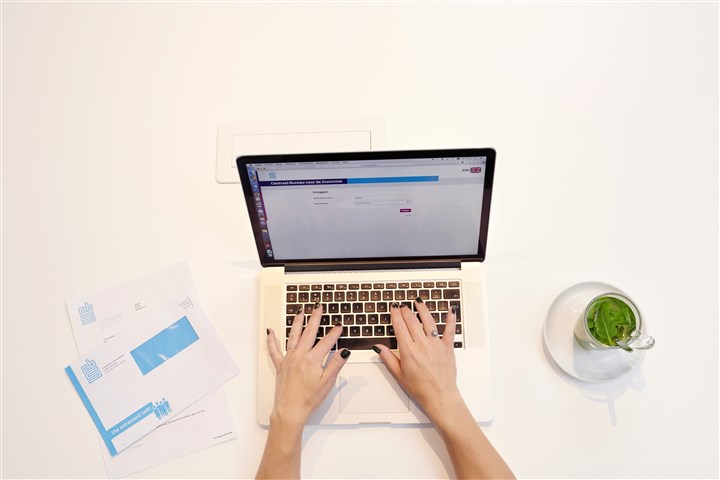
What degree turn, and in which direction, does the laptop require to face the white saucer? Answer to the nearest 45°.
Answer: approximately 90° to its left

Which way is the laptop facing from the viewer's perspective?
toward the camera
